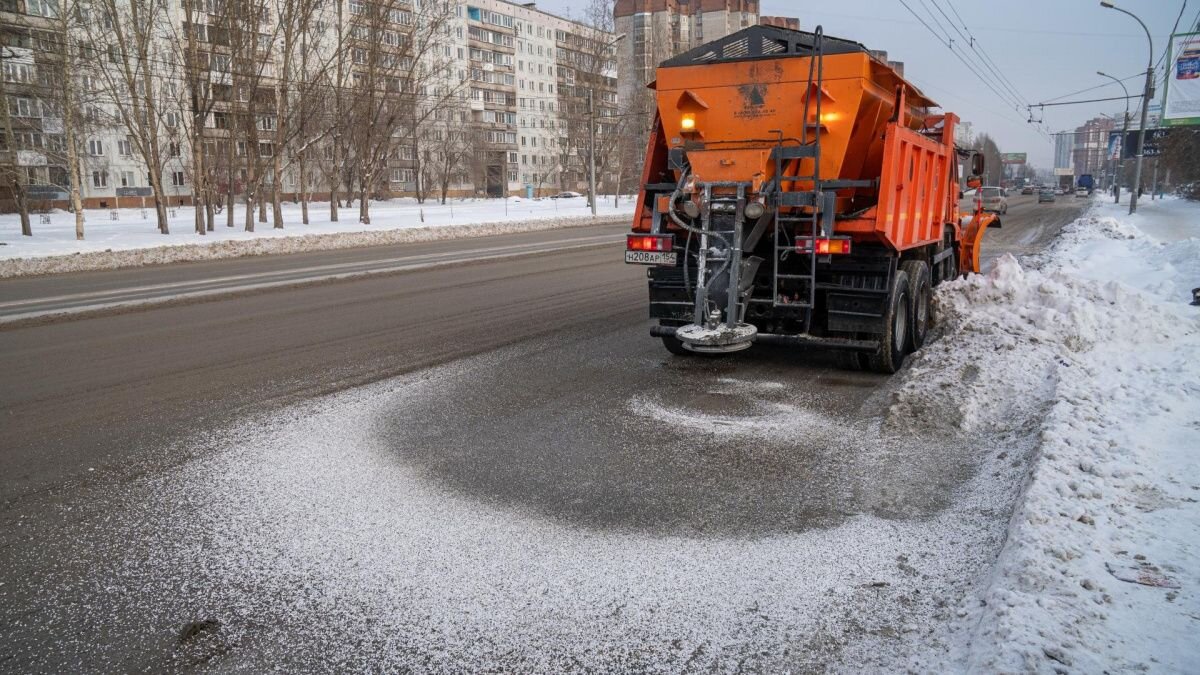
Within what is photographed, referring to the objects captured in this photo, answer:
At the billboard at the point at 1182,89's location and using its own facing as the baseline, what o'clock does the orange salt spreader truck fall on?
The orange salt spreader truck is roughly at 12 o'clock from the billboard.

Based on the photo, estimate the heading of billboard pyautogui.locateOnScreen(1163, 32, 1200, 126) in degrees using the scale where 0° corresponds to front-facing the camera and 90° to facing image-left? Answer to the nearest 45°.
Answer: approximately 0°

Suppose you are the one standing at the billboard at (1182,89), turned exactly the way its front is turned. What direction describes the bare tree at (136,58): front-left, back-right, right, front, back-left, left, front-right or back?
front-right

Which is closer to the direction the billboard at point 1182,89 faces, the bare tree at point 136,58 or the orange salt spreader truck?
the orange salt spreader truck
